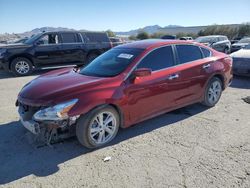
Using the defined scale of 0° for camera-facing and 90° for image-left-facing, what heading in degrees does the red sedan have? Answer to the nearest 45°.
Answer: approximately 45°

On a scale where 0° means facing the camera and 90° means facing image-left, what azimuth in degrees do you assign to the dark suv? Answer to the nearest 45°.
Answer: approximately 90°

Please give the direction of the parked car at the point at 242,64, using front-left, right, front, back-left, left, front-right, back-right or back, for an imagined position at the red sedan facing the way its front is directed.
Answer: back

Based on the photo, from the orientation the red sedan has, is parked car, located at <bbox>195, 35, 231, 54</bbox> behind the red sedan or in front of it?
behind

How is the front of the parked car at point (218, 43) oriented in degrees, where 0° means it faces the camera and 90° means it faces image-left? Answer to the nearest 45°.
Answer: approximately 45°

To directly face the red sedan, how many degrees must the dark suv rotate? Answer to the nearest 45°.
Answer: approximately 90° to its left
